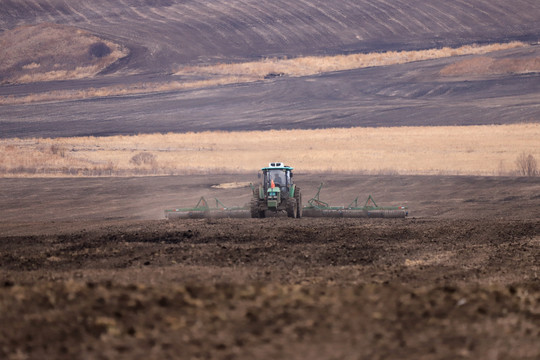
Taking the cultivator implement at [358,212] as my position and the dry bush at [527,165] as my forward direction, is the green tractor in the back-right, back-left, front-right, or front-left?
back-left

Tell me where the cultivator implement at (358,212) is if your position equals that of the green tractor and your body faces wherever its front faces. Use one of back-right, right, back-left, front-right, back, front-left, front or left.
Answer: left

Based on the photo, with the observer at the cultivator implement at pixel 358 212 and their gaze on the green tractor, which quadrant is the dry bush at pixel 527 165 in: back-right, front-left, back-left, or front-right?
back-right

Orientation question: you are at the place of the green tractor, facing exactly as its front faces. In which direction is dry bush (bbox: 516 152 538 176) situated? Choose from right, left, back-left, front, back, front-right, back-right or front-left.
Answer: back-left

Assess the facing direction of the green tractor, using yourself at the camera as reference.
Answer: facing the viewer
